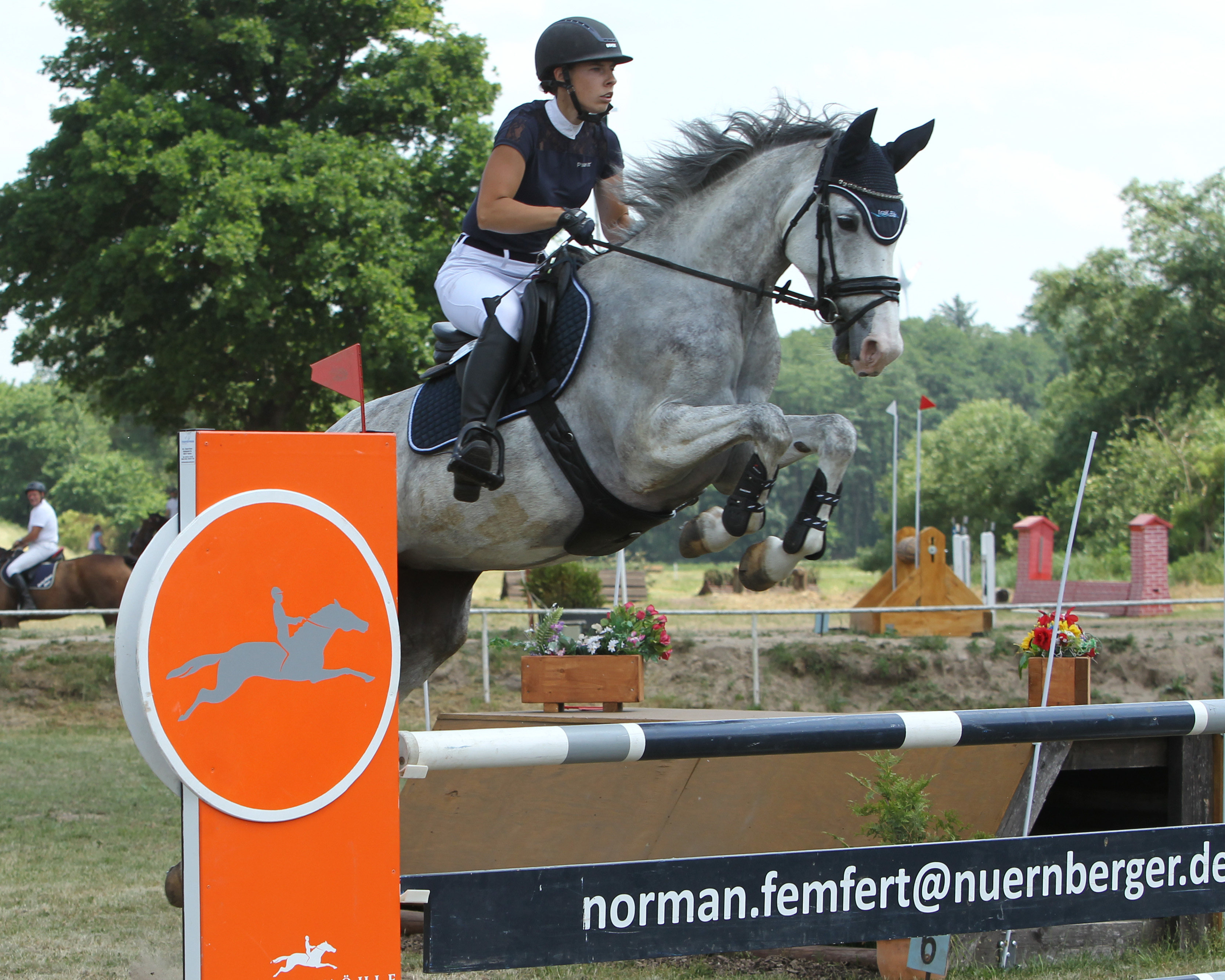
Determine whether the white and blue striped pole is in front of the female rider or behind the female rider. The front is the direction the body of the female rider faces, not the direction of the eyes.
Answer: in front

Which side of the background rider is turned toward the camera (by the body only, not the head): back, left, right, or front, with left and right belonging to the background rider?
left

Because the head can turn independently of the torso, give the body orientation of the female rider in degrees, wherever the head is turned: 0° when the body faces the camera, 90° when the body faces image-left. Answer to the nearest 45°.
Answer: approximately 315°
